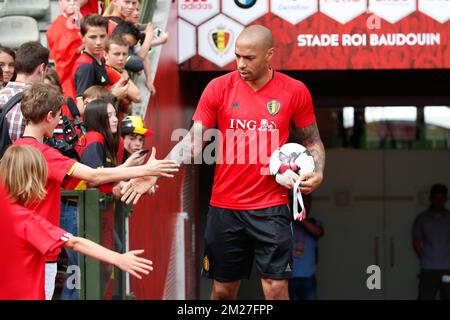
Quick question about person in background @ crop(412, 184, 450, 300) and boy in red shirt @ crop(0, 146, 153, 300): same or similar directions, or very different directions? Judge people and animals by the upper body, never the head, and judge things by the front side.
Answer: very different directions

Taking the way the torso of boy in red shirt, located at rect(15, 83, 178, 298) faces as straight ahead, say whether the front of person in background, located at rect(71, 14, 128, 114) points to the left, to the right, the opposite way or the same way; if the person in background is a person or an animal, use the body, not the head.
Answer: to the right

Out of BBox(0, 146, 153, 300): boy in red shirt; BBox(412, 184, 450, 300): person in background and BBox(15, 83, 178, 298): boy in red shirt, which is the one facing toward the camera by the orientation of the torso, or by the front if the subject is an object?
the person in background

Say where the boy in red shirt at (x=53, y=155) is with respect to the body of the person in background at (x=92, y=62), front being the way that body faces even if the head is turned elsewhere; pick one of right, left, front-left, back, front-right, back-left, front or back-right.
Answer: front-right

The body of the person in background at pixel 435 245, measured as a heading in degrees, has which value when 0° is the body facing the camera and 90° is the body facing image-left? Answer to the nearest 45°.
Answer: approximately 0°

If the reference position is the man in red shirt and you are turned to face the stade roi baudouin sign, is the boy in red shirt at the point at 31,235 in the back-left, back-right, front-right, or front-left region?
back-left

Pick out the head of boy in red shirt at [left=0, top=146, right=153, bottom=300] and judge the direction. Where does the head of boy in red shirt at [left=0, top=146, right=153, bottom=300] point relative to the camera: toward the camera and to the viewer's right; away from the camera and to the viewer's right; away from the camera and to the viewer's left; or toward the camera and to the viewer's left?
away from the camera and to the viewer's right
